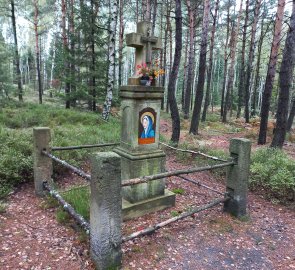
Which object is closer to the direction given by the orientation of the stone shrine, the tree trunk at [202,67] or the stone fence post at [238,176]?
the stone fence post

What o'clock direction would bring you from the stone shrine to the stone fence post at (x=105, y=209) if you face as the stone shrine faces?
The stone fence post is roughly at 2 o'clock from the stone shrine.

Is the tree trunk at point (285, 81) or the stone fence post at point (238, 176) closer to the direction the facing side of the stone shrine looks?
the stone fence post

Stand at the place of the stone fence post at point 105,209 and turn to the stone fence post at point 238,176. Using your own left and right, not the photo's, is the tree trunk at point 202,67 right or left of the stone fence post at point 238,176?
left

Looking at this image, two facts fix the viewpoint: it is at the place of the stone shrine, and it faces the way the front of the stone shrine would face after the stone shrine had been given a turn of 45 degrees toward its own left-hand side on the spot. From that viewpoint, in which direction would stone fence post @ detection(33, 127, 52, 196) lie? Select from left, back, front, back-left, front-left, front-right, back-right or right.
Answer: back

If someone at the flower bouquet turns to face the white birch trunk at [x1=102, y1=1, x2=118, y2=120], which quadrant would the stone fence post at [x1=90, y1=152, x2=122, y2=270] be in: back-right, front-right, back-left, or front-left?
back-left

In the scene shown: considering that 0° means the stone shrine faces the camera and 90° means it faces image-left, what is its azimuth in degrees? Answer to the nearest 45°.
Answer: approximately 315°

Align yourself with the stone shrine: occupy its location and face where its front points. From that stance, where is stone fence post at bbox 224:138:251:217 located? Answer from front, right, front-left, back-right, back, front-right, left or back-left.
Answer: front-left

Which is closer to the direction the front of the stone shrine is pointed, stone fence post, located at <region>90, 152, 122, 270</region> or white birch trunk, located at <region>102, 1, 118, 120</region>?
the stone fence post

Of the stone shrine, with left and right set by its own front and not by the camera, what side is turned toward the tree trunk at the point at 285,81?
left

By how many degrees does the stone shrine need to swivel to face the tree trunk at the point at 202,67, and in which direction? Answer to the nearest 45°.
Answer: approximately 135° to its left

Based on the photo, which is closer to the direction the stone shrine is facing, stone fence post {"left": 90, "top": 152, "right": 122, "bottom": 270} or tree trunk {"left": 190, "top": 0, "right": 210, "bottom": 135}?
the stone fence post
